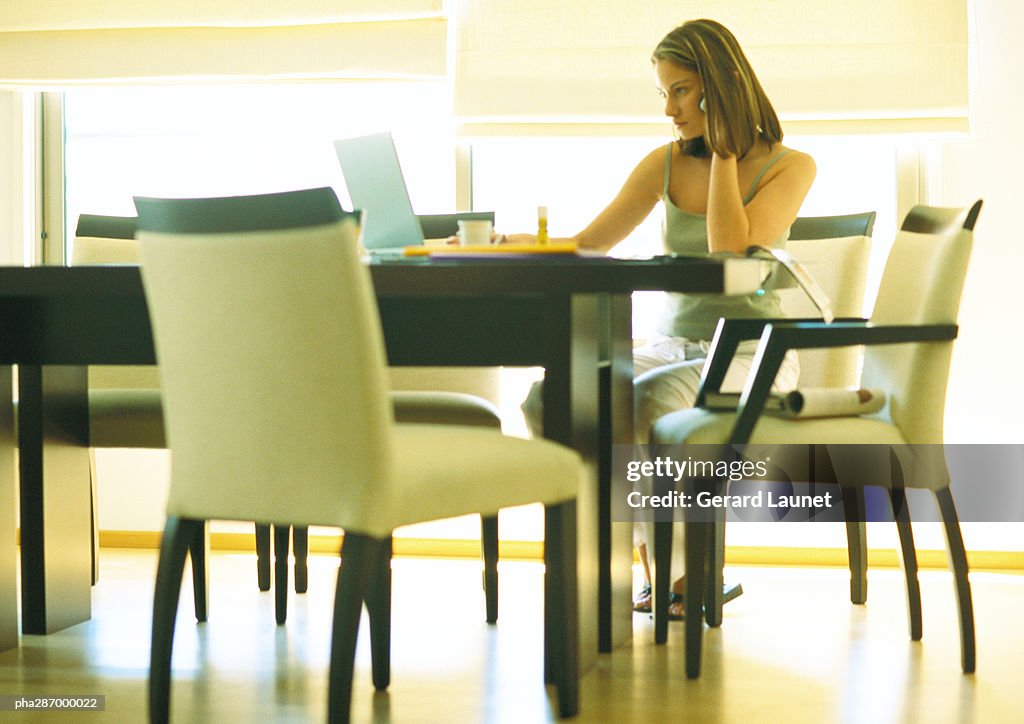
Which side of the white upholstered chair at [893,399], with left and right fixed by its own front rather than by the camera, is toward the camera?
left

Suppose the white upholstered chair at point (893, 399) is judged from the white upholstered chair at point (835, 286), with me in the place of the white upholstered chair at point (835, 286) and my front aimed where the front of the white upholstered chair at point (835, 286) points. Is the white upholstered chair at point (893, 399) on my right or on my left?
on my left

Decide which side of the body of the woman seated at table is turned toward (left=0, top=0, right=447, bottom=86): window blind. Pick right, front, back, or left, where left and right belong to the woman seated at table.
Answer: right

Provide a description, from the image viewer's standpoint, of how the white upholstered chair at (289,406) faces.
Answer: facing away from the viewer and to the right of the viewer

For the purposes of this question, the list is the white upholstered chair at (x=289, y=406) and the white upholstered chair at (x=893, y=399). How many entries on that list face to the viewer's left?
1

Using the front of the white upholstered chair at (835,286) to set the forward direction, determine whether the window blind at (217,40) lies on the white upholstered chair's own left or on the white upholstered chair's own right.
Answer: on the white upholstered chair's own right

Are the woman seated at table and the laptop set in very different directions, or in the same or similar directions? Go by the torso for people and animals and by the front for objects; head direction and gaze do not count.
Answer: very different directions

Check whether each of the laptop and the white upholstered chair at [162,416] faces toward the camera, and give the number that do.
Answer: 1

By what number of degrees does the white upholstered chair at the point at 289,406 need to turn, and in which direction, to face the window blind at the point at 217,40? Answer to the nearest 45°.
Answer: approximately 45° to its left
